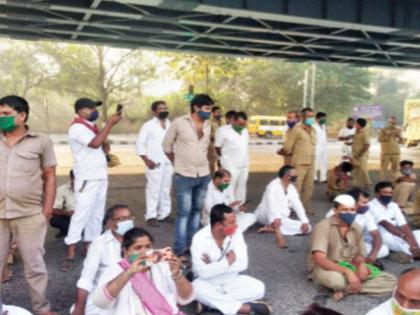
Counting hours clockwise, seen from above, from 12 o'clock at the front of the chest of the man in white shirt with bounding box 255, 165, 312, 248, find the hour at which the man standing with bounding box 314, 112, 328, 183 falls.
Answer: The man standing is roughly at 8 o'clock from the man in white shirt.

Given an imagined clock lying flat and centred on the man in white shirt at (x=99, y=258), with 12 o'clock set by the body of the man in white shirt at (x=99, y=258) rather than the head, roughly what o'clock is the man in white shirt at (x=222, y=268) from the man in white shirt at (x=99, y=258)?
the man in white shirt at (x=222, y=268) is roughly at 10 o'clock from the man in white shirt at (x=99, y=258).

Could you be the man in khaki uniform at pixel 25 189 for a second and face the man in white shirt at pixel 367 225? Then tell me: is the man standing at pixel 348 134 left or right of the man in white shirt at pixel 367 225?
left

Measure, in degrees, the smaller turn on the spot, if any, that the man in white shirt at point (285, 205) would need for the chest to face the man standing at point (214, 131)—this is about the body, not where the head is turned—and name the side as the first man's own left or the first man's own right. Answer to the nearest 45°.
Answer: approximately 180°

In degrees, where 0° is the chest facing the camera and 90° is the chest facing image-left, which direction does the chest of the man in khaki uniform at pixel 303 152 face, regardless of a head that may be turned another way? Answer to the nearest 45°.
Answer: approximately 315°

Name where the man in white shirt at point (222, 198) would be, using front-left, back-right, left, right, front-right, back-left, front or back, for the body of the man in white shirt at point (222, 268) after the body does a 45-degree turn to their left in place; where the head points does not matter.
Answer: left

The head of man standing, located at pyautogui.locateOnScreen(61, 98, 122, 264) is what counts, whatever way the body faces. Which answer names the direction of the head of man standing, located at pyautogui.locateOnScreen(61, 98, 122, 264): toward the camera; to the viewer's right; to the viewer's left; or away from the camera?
to the viewer's right

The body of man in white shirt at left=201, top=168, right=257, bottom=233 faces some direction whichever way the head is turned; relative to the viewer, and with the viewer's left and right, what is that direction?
facing the viewer and to the right of the viewer

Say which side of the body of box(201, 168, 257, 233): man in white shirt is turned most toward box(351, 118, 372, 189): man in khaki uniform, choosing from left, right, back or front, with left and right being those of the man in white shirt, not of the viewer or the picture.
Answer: left

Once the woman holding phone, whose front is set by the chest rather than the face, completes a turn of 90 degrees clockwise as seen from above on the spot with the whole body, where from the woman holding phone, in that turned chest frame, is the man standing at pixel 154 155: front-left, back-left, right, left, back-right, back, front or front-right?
back-right

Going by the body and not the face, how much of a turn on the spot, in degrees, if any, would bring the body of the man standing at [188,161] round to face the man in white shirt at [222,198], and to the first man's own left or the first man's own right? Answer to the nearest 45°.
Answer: approximately 135° to the first man's own left

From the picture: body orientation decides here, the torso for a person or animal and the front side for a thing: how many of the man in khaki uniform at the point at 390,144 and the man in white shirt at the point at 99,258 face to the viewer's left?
0
